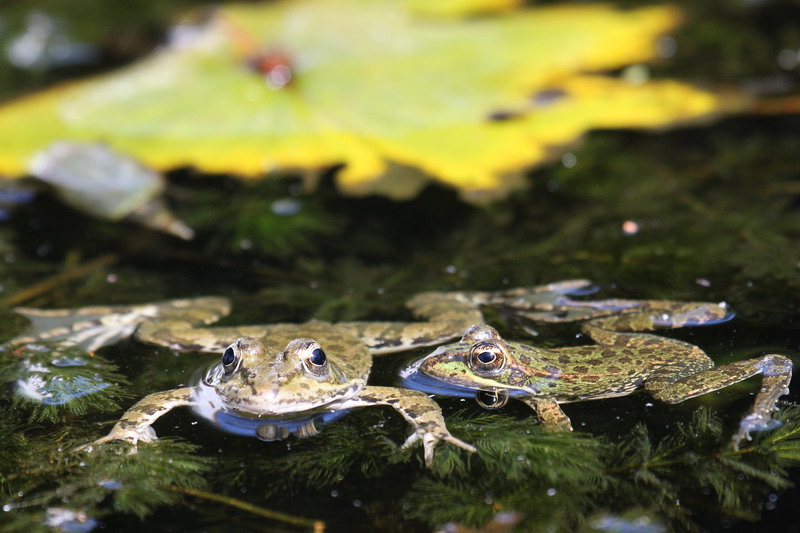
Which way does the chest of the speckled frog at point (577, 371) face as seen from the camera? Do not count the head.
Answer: to the viewer's left

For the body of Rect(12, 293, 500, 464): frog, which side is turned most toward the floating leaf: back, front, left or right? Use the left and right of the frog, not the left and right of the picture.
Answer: back

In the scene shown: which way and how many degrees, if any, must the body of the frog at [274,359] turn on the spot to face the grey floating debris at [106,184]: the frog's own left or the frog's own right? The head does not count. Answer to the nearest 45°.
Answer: approximately 180°

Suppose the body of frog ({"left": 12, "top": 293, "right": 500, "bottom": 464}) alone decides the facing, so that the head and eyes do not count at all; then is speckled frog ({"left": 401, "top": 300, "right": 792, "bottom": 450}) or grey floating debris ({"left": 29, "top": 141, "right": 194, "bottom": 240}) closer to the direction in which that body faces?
the speckled frog

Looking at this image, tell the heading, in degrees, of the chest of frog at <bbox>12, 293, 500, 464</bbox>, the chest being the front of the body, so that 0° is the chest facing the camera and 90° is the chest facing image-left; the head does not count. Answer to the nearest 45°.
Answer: approximately 0°
